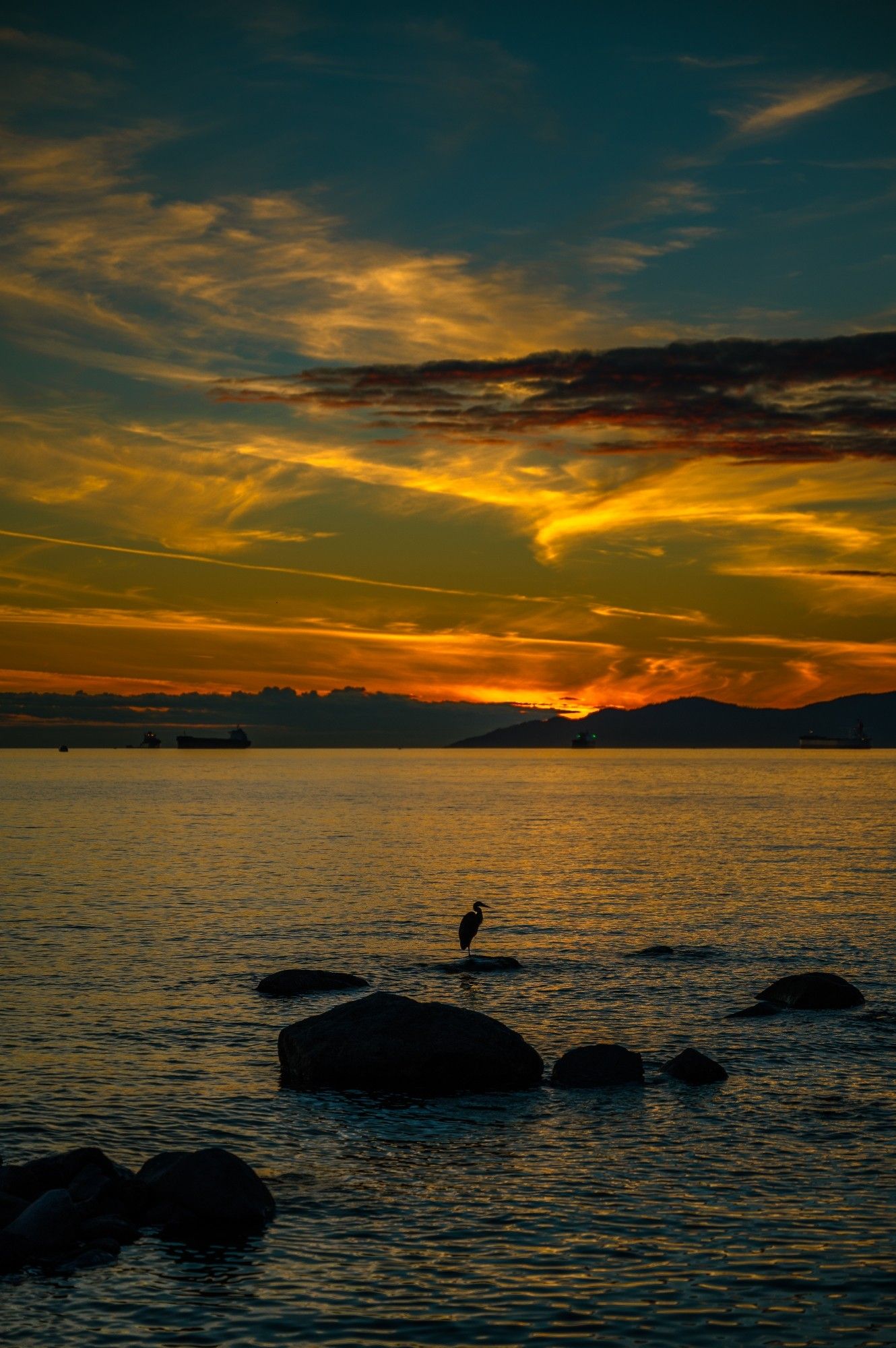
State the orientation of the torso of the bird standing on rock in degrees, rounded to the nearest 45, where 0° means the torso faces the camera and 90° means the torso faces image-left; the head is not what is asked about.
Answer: approximately 270°

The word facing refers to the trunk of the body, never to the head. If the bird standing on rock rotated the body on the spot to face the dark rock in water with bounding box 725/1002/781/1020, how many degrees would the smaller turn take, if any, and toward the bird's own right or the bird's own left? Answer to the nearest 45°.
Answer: approximately 45° to the bird's own right

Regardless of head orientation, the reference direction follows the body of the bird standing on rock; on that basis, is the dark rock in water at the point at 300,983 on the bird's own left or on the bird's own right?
on the bird's own right

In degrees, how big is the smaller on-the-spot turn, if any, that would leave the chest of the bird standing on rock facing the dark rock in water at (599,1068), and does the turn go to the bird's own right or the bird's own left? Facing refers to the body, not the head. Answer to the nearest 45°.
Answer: approximately 90° to the bird's own right

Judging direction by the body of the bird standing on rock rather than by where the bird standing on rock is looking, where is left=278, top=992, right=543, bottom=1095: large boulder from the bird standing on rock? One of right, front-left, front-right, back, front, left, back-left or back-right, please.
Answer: right

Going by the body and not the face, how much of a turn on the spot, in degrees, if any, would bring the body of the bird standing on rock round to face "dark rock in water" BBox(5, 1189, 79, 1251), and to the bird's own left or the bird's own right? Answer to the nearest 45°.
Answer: approximately 90° to the bird's own right

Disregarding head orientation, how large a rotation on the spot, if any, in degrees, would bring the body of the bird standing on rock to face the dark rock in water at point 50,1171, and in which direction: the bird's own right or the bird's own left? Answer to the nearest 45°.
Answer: approximately 90° to the bird's own right

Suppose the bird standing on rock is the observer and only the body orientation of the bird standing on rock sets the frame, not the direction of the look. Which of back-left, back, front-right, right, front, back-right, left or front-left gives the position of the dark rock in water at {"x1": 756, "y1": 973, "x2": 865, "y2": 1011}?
front-right

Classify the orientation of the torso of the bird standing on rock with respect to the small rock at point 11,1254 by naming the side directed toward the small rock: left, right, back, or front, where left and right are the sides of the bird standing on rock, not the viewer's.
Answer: right

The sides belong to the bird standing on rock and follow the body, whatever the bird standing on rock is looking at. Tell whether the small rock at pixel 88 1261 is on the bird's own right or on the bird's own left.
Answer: on the bird's own right
